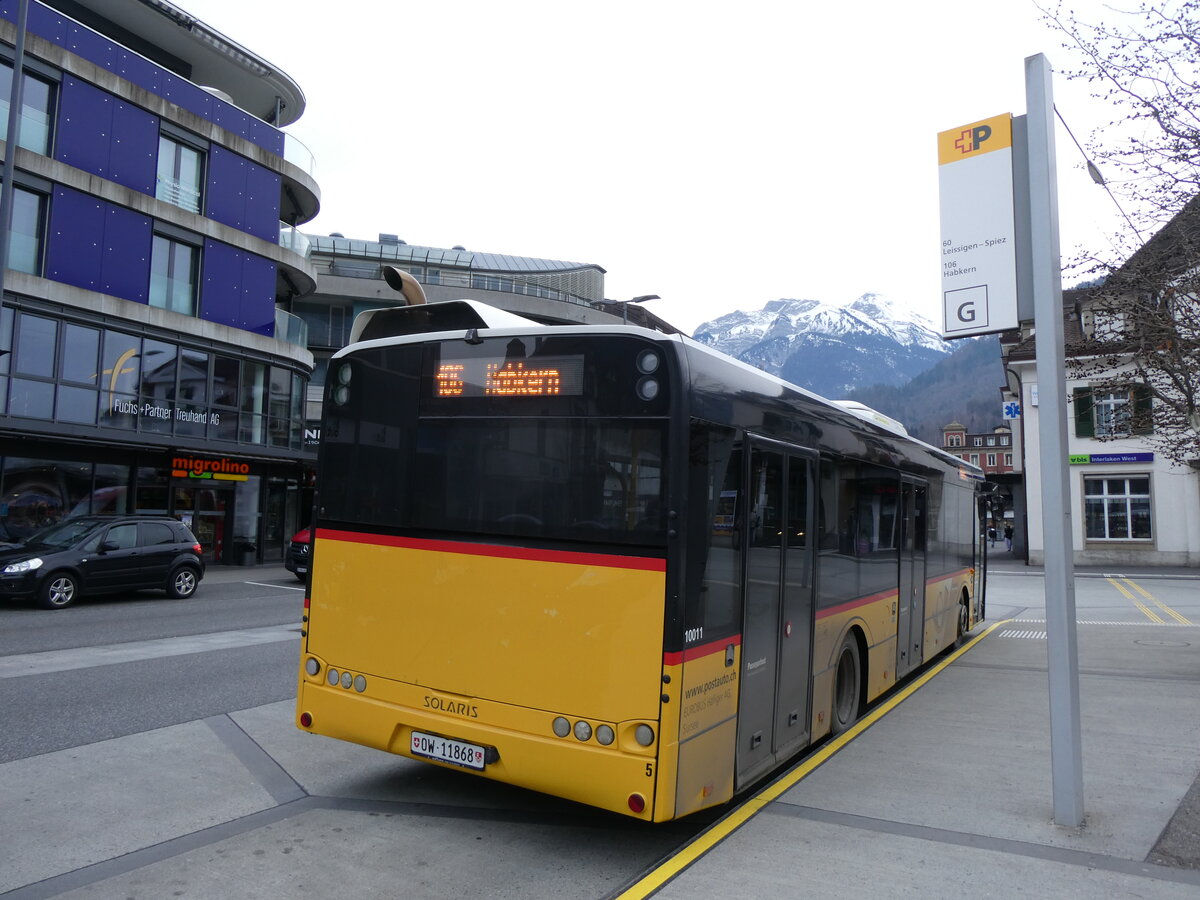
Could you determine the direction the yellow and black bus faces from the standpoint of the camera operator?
facing away from the viewer and to the right of the viewer

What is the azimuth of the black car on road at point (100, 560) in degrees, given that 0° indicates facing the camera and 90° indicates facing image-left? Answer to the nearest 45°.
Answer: approximately 45°

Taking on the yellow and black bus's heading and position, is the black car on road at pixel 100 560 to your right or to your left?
on your left

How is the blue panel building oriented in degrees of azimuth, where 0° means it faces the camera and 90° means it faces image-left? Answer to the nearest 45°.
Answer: approximately 315°

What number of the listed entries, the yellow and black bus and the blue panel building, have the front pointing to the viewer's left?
0

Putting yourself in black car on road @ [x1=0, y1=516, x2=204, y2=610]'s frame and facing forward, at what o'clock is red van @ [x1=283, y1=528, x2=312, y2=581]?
red van @ [x1=283, y1=528, x2=312, y2=581] is roughly at 6 o'clock from black car on road @ [x1=0, y1=516, x2=204, y2=610].

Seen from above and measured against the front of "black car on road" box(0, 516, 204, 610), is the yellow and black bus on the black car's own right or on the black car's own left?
on the black car's own left

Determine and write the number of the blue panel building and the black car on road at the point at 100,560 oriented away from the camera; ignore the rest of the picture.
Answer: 0

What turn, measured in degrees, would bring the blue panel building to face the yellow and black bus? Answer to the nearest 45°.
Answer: approximately 45° to its right
